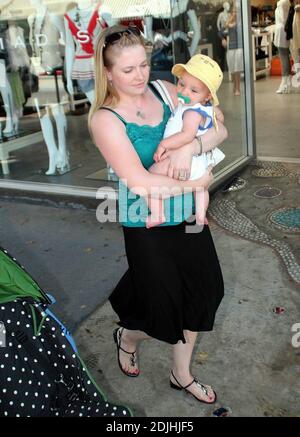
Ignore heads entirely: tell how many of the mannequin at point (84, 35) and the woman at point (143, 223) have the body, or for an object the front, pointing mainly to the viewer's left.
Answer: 0

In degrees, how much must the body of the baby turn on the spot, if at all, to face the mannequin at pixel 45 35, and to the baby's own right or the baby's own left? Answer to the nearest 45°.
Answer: approximately 135° to the baby's own right

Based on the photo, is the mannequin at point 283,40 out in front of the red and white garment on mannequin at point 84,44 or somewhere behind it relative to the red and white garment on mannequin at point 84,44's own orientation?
behind

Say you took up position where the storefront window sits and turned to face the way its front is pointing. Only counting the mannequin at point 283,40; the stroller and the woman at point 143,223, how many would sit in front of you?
2

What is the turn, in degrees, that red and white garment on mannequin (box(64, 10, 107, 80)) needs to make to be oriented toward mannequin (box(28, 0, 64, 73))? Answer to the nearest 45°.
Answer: approximately 135° to its right

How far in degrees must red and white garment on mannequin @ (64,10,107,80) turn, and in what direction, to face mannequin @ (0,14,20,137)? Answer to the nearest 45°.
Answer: approximately 135° to its right

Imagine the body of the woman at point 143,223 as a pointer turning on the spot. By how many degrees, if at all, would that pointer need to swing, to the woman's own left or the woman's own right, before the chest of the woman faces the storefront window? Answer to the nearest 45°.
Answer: approximately 135° to the woman's own left

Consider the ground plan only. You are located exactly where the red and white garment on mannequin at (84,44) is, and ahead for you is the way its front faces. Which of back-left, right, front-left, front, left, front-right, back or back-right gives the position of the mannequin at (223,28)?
left

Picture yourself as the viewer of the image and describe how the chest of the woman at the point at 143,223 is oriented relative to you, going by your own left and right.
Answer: facing the viewer and to the right of the viewer

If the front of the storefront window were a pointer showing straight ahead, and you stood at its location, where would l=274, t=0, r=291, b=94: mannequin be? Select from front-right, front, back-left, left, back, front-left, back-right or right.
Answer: back-left

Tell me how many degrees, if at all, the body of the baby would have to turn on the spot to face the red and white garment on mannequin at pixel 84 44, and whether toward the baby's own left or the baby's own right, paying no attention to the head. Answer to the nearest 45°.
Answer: approximately 135° to the baby's own right

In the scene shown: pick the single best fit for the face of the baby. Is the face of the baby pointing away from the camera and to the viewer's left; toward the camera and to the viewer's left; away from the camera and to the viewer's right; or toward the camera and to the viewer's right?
toward the camera and to the viewer's left
